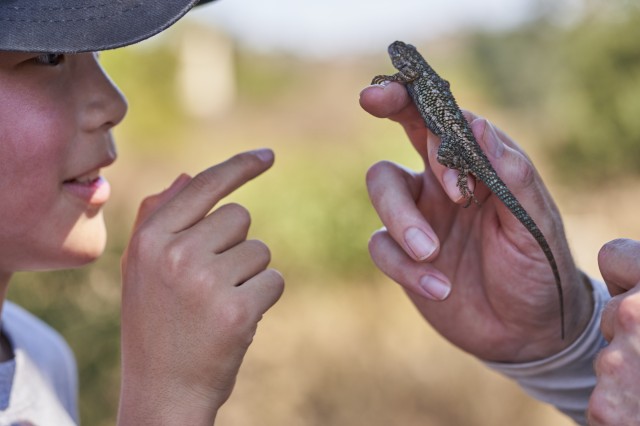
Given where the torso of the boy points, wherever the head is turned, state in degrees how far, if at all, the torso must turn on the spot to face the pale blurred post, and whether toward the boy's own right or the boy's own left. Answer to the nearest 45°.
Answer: approximately 90° to the boy's own left

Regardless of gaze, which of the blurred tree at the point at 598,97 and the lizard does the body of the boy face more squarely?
the lizard

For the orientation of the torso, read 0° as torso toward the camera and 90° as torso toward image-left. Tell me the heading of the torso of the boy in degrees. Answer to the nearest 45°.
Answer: approximately 270°

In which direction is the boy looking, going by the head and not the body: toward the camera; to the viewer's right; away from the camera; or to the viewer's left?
to the viewer's right

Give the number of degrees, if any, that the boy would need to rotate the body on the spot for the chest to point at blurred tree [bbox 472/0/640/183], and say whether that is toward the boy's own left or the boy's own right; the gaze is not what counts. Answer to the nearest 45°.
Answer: approximately 45° to the boy's own left

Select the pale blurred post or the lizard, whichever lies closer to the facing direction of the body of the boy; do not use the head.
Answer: the lizard

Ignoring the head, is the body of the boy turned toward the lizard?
yes

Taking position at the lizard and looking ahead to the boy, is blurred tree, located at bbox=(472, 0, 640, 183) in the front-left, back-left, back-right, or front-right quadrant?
back-right
